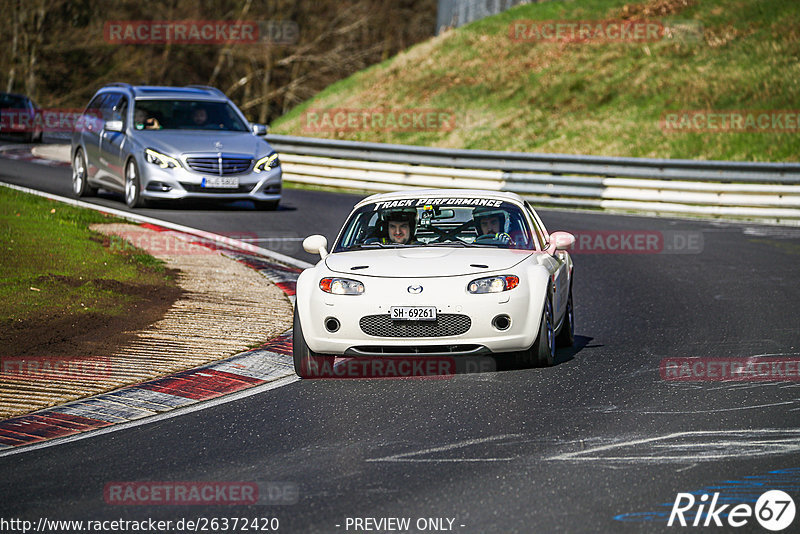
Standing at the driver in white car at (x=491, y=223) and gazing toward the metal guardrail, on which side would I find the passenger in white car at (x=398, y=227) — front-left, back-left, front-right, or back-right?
back-left

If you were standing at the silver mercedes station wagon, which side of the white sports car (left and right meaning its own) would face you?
back

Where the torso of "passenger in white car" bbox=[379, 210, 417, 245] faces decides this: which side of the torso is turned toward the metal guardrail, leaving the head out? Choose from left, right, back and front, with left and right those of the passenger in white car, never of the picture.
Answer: back

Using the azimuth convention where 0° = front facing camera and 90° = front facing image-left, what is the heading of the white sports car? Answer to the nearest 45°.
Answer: approximately 0°

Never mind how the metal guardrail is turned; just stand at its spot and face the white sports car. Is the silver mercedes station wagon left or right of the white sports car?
right

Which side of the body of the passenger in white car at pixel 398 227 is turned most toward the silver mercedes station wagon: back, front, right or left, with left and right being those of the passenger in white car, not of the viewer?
back

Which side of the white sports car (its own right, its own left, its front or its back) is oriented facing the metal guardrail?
back
